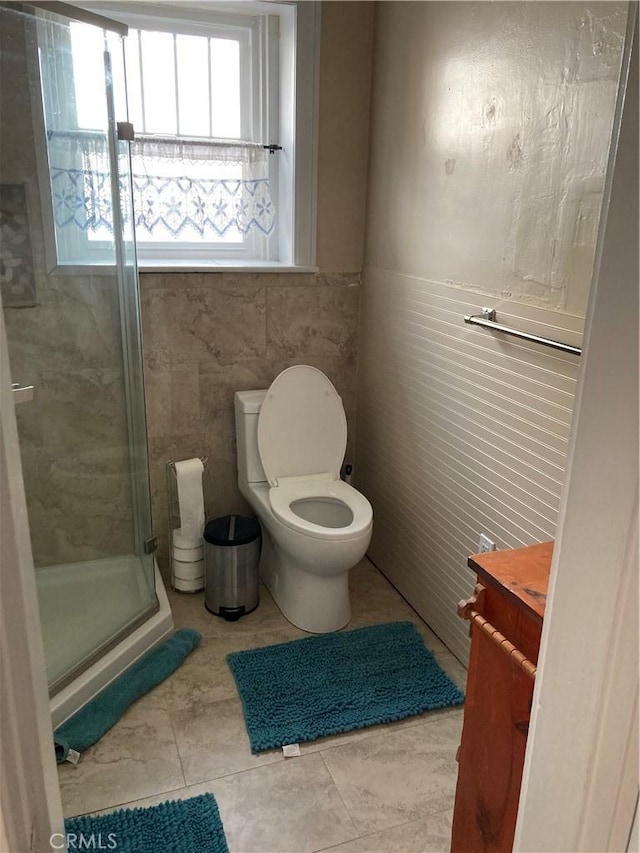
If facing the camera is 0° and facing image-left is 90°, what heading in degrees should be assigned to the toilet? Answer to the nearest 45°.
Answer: approximately 315°

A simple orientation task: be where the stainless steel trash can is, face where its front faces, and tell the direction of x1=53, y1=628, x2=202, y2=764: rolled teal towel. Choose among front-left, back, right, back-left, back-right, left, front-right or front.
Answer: front-right

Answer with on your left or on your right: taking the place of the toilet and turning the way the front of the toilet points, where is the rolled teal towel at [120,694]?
on your right

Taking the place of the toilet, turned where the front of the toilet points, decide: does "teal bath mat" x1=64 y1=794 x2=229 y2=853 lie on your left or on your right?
on your right
